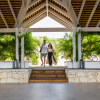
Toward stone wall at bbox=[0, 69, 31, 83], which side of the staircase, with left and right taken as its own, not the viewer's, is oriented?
right

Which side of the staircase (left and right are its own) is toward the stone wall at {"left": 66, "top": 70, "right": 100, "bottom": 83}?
left

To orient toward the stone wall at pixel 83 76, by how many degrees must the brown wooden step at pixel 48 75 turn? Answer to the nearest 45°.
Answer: approximately 90° to its left

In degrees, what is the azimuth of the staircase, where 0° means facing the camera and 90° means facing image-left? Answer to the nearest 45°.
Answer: approximately 0°

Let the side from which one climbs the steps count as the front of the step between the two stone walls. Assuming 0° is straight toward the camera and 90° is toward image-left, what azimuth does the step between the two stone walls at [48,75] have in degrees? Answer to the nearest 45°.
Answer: approximately 0°

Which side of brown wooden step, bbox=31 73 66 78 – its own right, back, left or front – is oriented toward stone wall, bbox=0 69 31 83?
right
